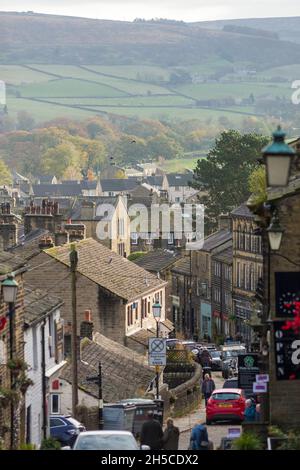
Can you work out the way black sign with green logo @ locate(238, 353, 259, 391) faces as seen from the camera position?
facing the viewer

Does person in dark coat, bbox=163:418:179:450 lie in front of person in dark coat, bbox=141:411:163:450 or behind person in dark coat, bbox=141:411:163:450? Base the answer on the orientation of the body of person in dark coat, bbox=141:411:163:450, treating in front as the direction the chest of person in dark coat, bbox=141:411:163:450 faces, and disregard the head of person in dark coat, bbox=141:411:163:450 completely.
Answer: in front

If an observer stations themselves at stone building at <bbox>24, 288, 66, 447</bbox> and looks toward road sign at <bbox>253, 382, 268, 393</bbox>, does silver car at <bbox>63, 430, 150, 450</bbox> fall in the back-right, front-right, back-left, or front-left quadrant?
front-right

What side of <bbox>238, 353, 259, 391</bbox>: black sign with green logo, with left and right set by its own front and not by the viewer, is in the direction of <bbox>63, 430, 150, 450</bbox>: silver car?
front

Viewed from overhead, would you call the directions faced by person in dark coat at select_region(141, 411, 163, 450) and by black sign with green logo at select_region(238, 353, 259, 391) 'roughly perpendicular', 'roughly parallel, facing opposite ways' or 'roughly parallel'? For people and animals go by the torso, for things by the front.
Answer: roughly parallel, facing opposite ways

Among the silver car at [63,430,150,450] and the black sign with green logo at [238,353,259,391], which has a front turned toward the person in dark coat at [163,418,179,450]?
the black sign with green logo

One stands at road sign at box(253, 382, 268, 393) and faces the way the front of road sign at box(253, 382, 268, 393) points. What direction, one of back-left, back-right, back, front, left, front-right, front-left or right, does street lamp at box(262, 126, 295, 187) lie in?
front

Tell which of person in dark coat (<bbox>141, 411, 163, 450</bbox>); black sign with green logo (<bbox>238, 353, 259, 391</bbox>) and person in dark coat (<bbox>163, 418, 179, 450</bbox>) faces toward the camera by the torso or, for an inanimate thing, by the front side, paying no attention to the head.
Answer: the black sign with green logo

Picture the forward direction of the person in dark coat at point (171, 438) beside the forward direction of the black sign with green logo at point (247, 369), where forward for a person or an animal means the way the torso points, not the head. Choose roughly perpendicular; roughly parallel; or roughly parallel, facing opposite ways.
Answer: roughly parallel, facing opposite ways
